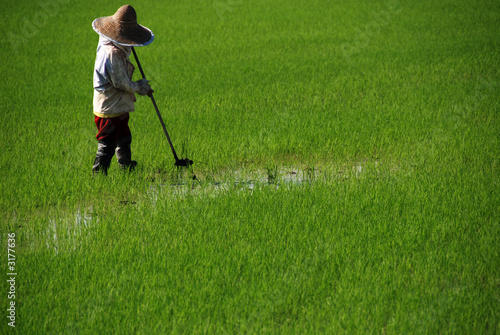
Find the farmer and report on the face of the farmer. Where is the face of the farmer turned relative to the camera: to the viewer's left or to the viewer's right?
to the viewer's right

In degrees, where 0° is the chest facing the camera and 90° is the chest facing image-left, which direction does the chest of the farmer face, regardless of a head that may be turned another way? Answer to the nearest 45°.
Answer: approximately 270°
